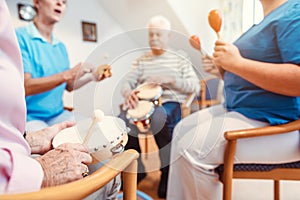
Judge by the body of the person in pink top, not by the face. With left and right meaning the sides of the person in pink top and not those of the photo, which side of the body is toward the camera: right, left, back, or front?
right

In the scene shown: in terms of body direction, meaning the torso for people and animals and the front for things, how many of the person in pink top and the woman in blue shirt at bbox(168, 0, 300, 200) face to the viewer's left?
1

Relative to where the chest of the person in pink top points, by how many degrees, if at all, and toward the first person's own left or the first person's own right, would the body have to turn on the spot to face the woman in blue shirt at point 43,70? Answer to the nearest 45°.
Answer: approximately 90° to the first person's own left

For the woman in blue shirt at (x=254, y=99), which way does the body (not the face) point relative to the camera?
to the viewer's left

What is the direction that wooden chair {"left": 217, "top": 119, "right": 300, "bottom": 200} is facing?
to the viewer's left

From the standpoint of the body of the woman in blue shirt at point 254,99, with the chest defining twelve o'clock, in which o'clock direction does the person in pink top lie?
The person in pink top is roughly at 10 o'clock from the woman in blue shirt.

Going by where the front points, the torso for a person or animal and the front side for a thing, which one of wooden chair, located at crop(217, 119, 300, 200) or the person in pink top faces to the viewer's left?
the wooden chair

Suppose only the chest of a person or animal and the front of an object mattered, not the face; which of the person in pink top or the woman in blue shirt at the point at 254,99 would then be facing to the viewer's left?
the woman in blue shirt
